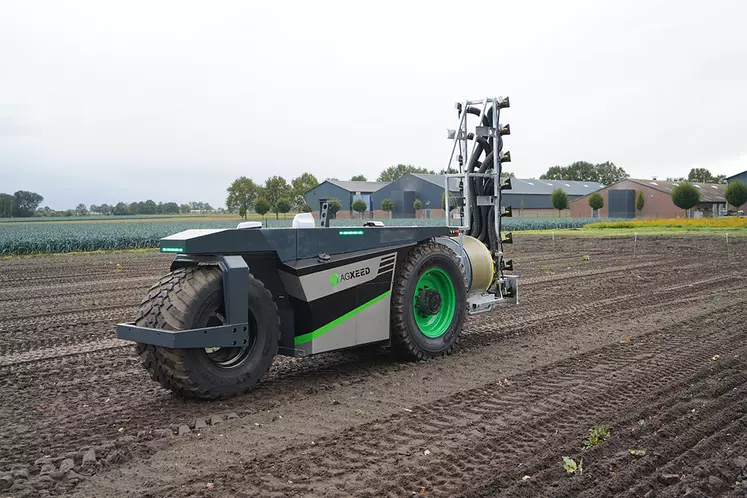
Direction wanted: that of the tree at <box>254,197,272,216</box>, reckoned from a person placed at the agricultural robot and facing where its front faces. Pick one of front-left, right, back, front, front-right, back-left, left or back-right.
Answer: back-right

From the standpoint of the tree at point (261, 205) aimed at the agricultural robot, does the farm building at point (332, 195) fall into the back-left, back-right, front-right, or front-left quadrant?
back-left

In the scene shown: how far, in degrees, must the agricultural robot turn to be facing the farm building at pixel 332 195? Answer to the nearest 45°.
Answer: approximately 135° to its right

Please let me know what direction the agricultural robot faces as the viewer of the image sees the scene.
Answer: facing the viewer and to the left of the viewer
